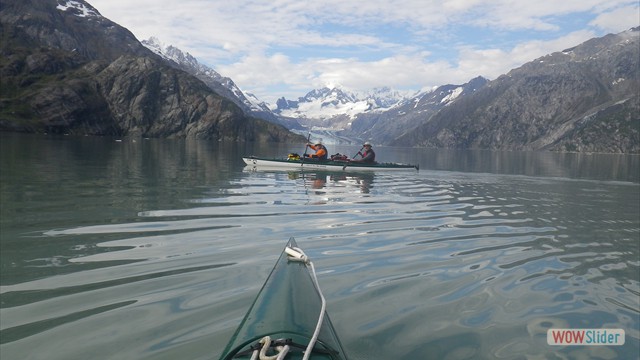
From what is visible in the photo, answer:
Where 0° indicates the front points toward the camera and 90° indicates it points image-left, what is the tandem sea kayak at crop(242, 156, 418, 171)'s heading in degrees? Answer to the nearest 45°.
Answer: approximately 90°
